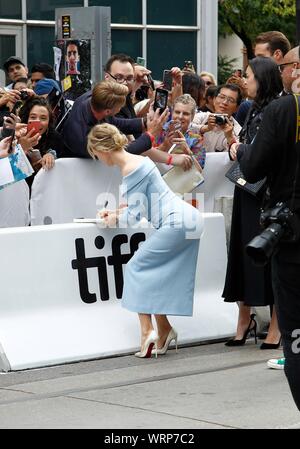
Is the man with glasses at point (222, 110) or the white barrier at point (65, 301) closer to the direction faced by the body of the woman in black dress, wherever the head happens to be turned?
the white barrier

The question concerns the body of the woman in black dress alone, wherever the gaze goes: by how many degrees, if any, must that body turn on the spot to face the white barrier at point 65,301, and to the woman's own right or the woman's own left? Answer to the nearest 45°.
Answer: approximately 45° to the woman's own left

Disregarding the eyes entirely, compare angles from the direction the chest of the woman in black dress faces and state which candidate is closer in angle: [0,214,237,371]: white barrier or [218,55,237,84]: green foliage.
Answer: the white barrier

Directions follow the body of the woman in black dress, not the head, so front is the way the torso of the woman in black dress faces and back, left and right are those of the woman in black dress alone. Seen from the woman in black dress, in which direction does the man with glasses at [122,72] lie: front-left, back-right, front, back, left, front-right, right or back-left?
front-right

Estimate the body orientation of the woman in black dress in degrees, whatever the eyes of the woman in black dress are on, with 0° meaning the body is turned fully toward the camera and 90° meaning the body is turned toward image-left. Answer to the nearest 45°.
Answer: approximately 90°

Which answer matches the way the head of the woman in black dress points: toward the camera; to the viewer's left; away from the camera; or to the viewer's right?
to the viewer's left

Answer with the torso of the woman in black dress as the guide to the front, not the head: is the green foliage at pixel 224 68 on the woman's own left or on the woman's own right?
on the woman's own right

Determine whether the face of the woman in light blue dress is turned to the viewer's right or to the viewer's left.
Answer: to the viewer's left

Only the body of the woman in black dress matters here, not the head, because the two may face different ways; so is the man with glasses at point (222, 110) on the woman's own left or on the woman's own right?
on the woman's own right

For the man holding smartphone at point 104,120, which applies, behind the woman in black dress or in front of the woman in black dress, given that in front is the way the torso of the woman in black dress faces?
in front
